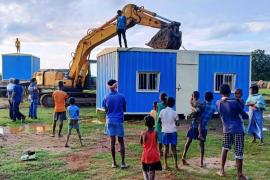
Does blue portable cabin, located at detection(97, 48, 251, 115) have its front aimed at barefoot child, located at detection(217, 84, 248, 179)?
yes

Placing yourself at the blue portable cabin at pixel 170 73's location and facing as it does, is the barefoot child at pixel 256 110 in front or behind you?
in front

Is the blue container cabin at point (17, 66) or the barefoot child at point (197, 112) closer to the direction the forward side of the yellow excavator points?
the barefoot child

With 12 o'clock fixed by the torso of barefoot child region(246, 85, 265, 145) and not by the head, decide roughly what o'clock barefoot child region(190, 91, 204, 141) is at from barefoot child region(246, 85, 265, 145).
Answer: barefoot child region(190, 91, 204, 141) is roughly at 11 o'clock from barefoot child region(246, 85, 265, 145).

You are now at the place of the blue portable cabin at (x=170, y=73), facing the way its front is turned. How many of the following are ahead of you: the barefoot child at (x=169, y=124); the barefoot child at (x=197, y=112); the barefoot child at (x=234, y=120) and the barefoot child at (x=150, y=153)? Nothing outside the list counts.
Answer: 4

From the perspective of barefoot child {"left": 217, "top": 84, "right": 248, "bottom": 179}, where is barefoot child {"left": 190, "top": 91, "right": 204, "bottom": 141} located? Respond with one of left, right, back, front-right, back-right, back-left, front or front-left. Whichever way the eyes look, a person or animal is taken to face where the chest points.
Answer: front-left

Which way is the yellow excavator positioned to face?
to the viewer's right

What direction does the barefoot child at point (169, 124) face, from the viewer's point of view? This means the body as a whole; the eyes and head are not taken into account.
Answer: away from the camera

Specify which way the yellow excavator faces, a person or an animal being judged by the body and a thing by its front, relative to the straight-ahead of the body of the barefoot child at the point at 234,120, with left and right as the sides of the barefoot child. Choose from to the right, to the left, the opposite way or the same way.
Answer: to the right

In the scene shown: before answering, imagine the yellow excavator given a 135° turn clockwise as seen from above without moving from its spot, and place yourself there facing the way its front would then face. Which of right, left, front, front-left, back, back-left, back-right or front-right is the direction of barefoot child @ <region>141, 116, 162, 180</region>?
front-left

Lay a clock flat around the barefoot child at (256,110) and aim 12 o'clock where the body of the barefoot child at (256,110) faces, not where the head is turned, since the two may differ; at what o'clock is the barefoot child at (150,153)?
the barefoot child at (150,153) is roughly at 11 o'clock from the barefoot child at (256,110).

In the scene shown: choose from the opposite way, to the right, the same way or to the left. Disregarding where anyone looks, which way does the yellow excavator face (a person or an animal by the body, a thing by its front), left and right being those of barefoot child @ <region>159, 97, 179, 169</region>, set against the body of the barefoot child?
to the right
